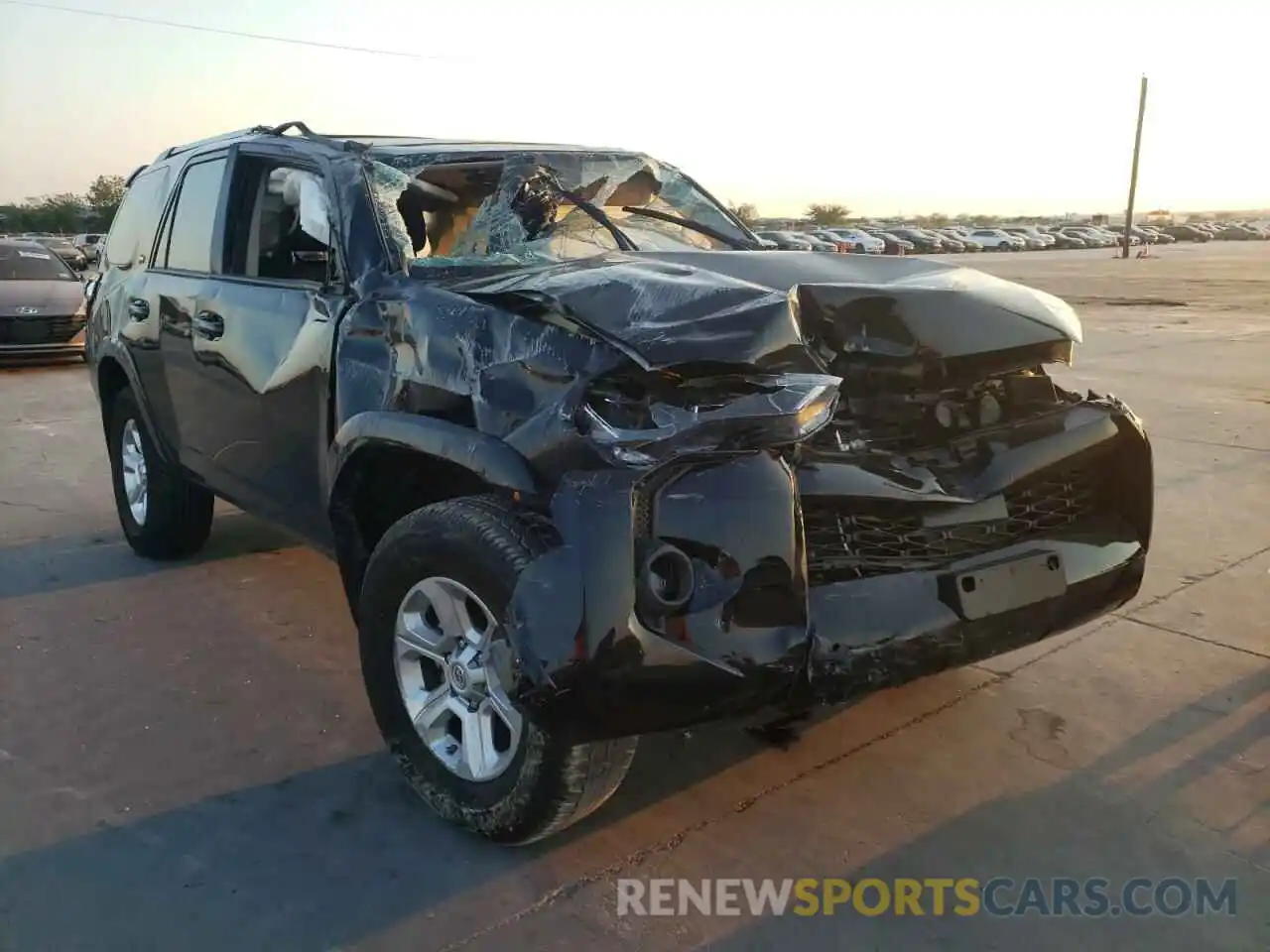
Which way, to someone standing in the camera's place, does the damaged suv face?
facing the viewer and to the right of the viewer
